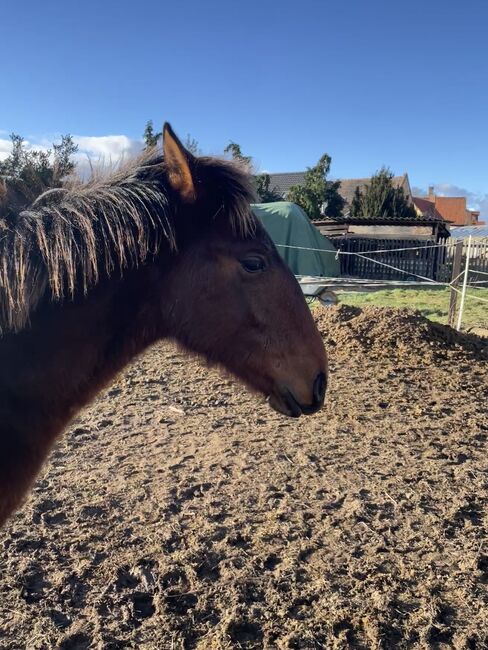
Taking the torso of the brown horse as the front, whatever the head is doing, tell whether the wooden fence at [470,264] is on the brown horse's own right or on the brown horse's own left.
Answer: on the brown horse's own left

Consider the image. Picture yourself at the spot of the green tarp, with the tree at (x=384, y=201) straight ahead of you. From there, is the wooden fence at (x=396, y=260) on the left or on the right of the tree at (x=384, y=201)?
right

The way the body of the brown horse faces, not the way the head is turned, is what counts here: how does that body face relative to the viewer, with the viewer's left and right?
facing to the right of the viewer

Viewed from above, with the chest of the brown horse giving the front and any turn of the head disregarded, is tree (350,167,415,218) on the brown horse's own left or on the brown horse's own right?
on the brown horse's own left

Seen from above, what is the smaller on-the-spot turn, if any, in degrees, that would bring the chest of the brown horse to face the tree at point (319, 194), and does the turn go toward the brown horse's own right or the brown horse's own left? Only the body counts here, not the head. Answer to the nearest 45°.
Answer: approximately 90° to the brown horse's own left
